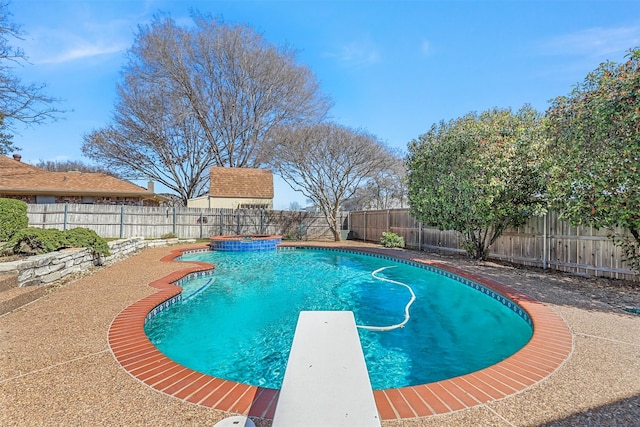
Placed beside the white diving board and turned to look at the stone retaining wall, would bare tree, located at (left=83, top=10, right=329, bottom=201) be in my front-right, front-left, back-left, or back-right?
front-right

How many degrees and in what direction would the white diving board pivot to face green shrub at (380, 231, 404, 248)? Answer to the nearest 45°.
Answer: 0° — it already faces it

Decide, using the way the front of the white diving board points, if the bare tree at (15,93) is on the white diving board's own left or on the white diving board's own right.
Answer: on the white diving board's own left

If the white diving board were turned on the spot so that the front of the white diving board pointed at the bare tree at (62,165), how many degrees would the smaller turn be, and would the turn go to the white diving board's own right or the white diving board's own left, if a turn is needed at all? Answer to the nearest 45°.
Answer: approximately 45° to the white diving board's own left

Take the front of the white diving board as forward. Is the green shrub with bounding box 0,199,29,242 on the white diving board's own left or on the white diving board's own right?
on the white diving board's own left

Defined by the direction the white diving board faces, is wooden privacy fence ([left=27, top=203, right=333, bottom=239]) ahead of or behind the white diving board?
ahead

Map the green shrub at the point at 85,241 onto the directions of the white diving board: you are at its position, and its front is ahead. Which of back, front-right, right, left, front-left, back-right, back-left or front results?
front-left

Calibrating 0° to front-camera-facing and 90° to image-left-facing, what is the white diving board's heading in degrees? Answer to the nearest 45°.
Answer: approximately 180°

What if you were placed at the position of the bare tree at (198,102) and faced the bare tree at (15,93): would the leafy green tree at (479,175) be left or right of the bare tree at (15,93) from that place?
left

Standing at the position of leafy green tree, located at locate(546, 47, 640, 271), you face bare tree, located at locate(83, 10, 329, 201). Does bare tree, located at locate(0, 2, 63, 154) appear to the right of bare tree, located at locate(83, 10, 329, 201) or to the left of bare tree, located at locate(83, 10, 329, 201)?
left

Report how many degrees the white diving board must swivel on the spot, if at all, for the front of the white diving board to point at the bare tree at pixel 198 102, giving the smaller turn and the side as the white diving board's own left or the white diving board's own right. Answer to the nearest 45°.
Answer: approximately 45° to the white diving board's own left

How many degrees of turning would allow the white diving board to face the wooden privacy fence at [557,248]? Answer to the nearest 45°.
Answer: approximately 45° to its right

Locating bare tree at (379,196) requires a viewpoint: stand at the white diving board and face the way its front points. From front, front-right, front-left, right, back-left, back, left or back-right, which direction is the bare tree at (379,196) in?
front

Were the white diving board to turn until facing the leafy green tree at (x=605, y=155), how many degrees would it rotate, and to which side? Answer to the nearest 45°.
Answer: approximately 45° to its right

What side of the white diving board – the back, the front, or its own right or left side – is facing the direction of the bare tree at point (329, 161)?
front

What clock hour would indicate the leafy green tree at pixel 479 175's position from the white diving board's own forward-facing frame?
The leafy green tree is roughly at 1 o'clock from the white diving board.
